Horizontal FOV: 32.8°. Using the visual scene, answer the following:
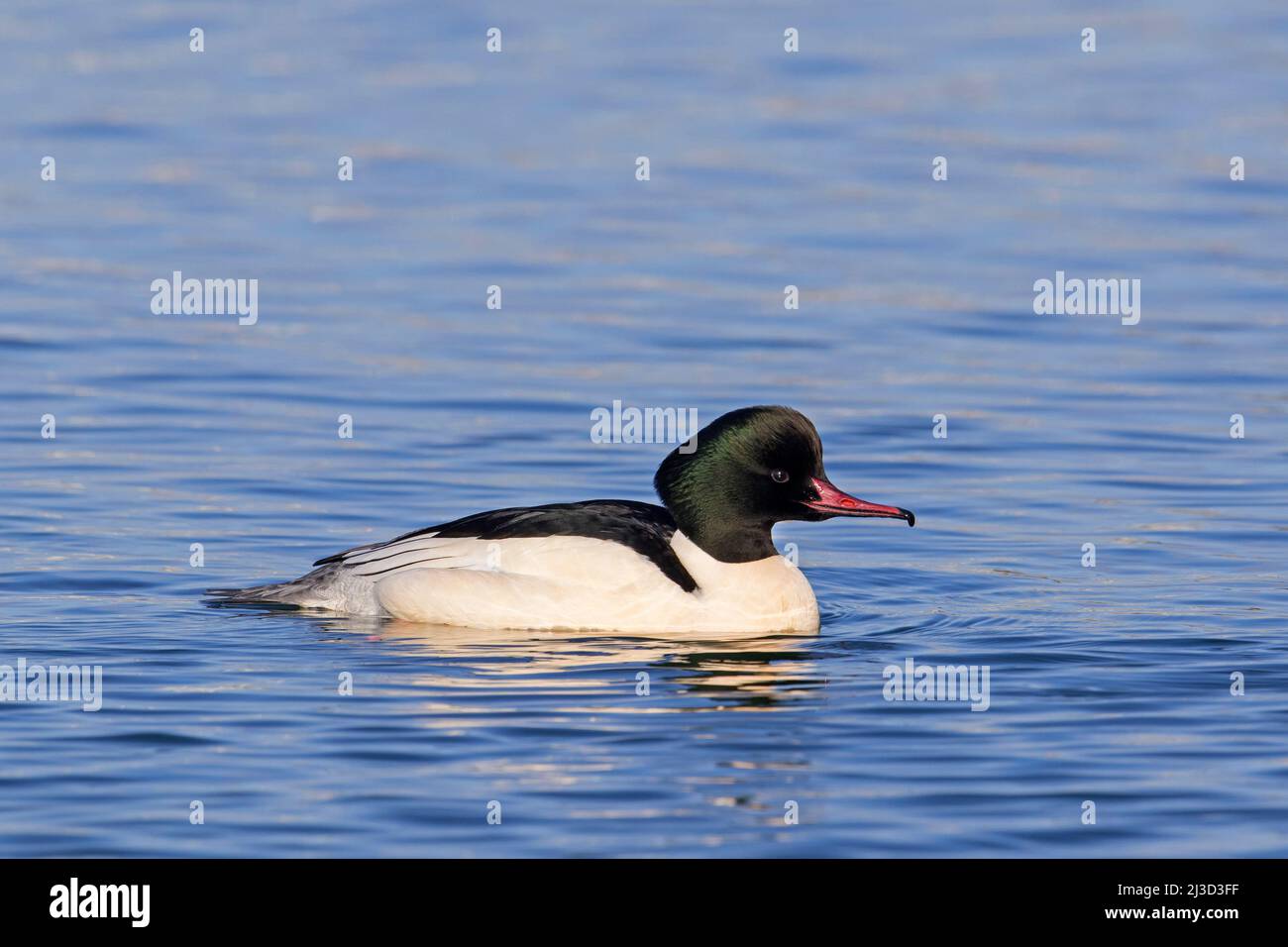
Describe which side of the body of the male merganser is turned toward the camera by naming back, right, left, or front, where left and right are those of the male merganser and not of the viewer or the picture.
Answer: right
